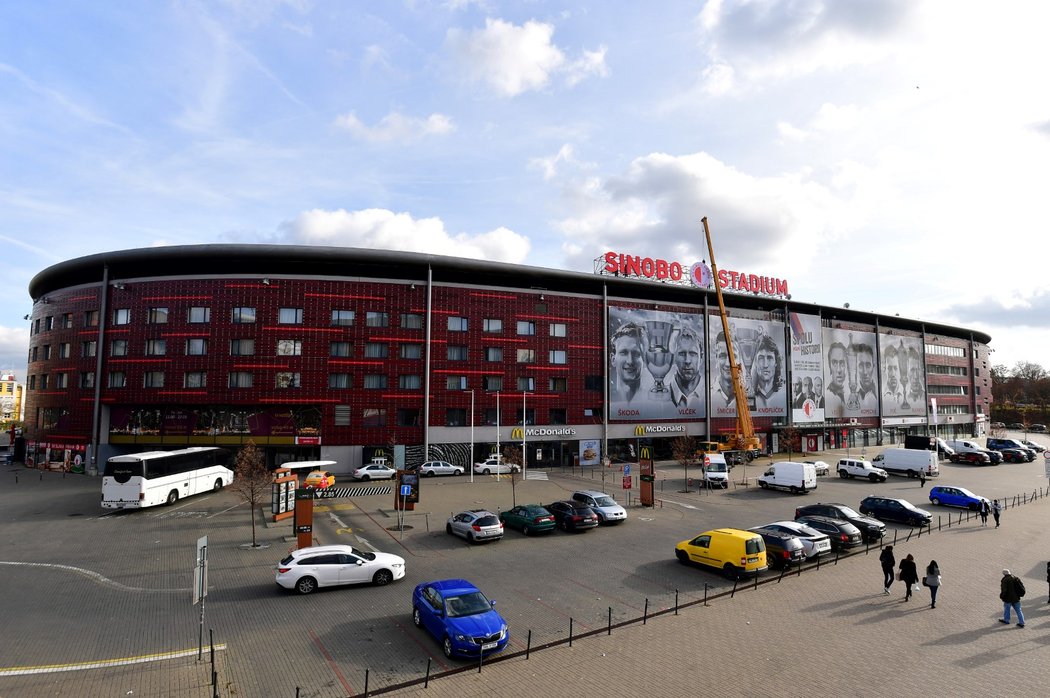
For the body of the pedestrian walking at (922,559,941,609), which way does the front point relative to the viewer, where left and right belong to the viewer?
facing away from the viewer

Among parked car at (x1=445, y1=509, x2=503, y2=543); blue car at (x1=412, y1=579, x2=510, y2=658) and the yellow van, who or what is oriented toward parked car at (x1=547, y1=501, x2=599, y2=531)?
the yellow van

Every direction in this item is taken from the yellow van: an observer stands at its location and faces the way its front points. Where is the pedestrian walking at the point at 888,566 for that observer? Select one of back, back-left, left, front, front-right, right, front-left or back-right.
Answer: back-right

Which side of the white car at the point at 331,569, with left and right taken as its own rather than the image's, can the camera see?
right

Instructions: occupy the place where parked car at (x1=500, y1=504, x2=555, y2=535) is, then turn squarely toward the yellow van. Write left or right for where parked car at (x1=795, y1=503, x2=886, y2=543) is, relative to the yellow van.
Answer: left

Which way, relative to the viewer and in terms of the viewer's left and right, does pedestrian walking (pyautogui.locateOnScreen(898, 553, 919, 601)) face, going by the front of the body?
facing away from the viewer

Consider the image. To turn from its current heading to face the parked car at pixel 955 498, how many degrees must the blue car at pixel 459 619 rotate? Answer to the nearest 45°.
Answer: approximately 90° to its left

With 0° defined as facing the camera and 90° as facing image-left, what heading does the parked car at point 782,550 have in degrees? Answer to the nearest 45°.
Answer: approximately 135°

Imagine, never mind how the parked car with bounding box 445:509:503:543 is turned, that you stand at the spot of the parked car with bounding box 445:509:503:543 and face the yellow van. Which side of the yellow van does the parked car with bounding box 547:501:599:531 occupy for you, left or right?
left

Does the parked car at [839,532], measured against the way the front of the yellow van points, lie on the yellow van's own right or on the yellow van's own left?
on the yellow van's own right
